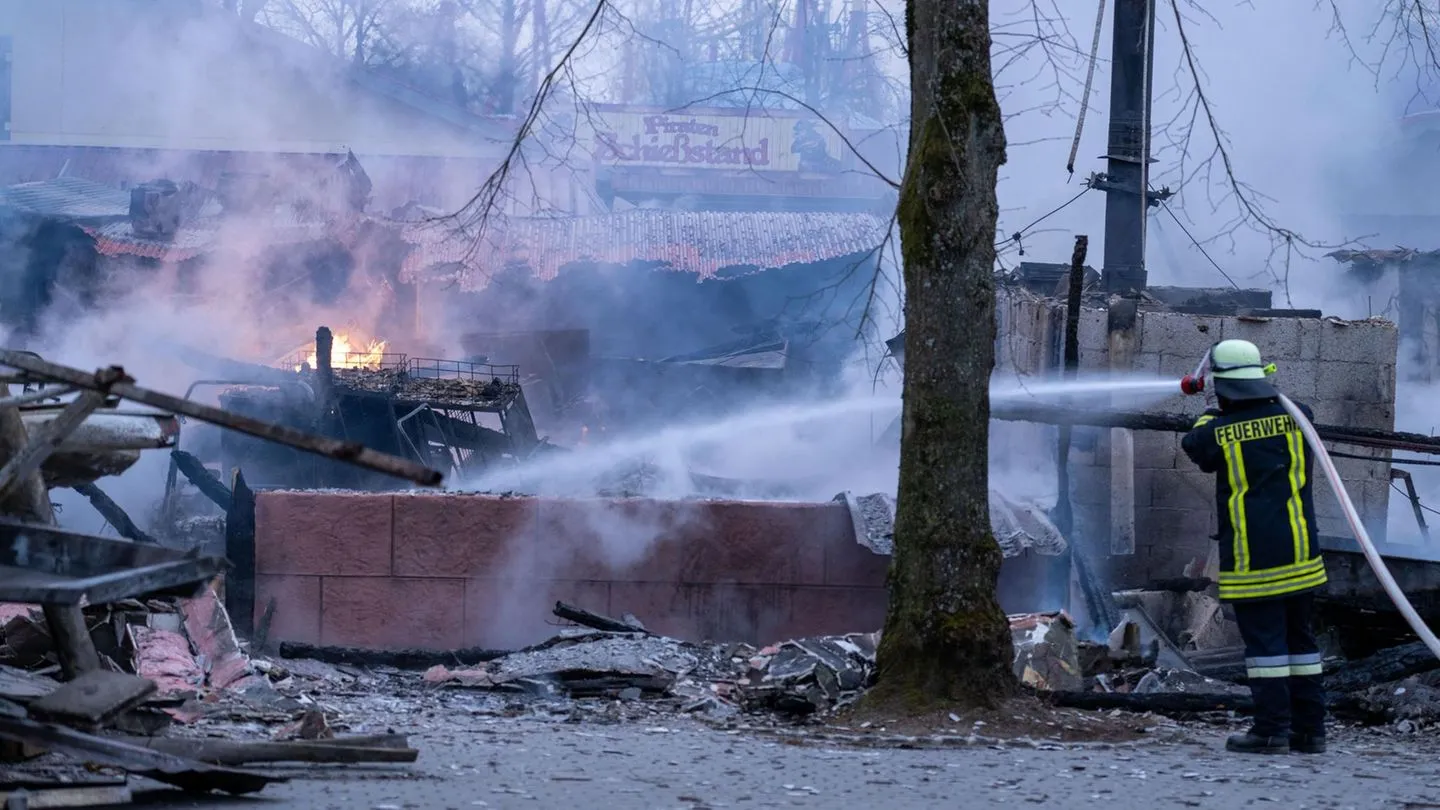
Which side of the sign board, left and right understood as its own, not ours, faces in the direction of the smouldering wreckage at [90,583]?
front

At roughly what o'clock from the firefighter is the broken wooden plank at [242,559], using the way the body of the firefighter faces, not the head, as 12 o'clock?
The broken wooden plank is roughly at 11 o'clock from the firefighter.

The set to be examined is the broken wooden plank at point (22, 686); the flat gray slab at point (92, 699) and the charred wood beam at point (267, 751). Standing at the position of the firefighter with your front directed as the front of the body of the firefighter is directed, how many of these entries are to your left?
3

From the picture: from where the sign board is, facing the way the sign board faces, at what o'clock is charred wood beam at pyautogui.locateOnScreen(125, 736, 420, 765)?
The charred wood beam is roughly at 12 o'clock from the sign board.

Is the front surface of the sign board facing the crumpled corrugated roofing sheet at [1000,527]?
yes

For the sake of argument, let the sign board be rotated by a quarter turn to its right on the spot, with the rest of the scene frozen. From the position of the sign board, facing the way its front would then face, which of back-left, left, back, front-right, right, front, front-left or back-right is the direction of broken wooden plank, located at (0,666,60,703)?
left

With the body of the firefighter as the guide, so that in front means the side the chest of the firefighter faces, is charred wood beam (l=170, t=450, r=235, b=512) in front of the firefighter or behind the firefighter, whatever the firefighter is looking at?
in front

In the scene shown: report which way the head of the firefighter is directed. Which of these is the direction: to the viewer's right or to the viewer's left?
to the viewer's left

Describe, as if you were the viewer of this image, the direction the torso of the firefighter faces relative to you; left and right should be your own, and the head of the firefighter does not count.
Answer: facing away from the viewer and to the left of the viewer

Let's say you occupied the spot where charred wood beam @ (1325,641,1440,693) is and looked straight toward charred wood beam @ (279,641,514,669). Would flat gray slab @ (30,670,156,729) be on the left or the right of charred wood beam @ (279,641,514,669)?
left

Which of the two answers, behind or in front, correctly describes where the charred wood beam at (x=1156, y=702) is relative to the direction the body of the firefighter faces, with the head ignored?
in front

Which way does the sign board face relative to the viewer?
toward the camera

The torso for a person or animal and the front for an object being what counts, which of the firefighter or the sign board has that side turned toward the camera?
the sign board

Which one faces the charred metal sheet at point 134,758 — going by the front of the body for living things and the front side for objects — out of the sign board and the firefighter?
the sign board

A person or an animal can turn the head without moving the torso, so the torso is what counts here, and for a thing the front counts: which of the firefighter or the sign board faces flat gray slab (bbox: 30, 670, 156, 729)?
the sign board

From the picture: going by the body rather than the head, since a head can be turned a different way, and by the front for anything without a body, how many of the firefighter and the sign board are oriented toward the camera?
1

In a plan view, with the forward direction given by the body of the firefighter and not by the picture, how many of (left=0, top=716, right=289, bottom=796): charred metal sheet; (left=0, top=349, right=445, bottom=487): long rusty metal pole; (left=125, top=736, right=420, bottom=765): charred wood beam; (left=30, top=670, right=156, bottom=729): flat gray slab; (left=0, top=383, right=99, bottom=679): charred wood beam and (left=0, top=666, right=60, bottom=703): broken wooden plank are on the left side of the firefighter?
6

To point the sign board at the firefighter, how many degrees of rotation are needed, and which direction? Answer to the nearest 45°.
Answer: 0° — it already faces them
